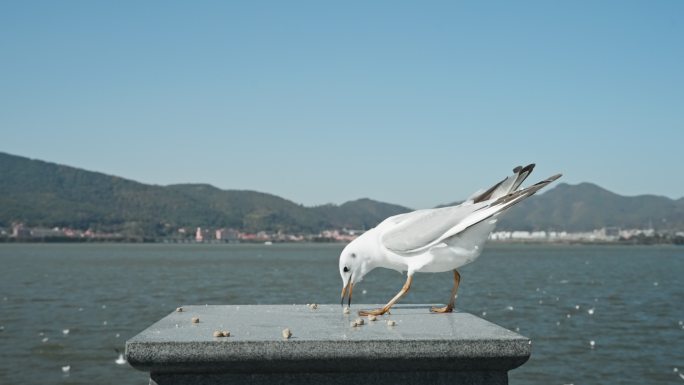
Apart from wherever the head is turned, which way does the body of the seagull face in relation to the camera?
to the viewer's left

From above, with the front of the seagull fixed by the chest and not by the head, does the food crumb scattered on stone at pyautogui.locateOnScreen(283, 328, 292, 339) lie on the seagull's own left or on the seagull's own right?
on the seagull's own left
